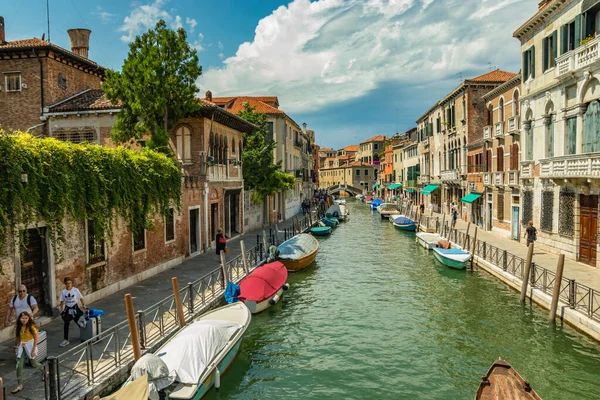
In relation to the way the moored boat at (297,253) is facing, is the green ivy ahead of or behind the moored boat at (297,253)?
behind

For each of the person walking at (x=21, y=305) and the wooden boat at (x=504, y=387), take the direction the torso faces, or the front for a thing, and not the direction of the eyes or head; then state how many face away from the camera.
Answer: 1

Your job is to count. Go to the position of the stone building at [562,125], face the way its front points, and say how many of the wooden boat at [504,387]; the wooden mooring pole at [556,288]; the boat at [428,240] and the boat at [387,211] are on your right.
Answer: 2

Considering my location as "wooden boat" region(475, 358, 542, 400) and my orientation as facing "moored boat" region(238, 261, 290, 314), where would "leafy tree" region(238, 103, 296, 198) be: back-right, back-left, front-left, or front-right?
front-right

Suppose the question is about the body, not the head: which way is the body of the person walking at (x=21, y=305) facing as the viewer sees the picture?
toward the camera

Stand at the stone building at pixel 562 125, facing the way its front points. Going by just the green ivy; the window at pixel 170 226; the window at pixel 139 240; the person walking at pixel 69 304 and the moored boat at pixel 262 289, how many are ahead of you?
5

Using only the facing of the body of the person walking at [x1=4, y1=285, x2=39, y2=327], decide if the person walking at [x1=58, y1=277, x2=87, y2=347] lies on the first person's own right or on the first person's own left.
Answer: on the first person's own left

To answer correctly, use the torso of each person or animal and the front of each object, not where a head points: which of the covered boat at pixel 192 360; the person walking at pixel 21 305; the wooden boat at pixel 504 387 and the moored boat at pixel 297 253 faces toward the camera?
the person walking

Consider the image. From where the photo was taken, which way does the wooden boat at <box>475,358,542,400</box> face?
away from the camera

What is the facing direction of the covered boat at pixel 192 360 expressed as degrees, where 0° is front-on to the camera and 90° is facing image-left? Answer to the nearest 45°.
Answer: approximately 225°

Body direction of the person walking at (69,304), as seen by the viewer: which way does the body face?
toward the camera

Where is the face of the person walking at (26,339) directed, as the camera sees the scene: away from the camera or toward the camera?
toward the camera

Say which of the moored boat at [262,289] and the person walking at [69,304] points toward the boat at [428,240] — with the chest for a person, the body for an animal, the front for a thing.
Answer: the moored boat

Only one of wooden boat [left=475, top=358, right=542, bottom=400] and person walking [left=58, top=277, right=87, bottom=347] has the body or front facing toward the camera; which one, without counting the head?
the person walking

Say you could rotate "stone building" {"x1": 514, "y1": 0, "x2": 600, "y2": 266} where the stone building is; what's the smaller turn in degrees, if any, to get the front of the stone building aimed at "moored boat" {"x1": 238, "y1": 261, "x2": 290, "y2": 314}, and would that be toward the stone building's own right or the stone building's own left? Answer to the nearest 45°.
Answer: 0° — it already faces it

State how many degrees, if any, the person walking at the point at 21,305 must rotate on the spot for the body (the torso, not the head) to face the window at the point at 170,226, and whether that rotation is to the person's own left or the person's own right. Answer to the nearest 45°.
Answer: approximately 135° to the person's own left

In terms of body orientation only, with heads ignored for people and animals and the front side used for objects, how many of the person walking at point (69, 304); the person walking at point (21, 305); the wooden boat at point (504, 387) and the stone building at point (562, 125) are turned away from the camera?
1

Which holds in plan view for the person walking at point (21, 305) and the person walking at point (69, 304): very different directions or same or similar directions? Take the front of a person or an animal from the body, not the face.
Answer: same or similar directions

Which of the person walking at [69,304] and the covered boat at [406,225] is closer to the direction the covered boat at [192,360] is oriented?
the covered boat
